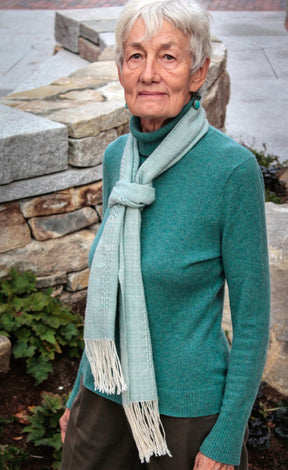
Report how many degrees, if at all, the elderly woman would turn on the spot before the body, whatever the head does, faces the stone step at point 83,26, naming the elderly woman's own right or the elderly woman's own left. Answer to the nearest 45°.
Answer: approximately 135° to the elderly woman's own right

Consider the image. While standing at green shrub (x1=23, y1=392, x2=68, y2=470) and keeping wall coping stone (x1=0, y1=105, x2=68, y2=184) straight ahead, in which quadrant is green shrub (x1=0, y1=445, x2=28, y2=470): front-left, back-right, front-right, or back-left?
back-left

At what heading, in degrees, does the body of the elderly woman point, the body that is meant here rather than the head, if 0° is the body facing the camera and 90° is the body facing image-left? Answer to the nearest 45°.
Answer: approximately 45°

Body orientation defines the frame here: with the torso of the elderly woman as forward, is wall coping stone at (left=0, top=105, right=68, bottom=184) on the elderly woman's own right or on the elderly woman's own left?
on the elderly woman's own right
